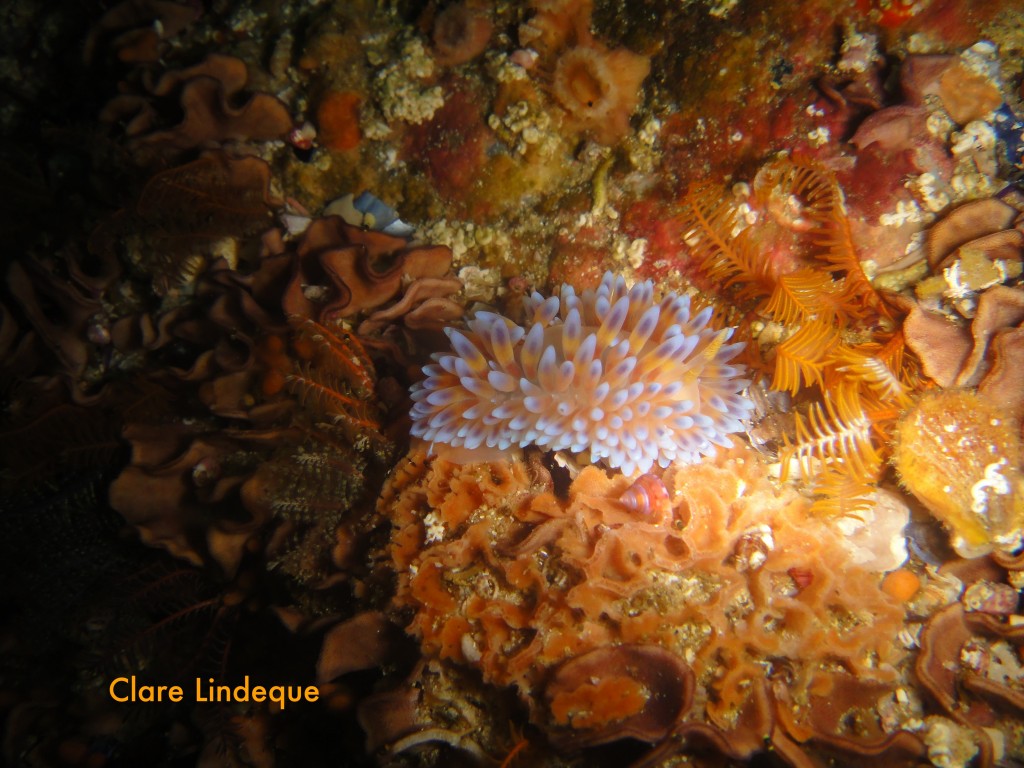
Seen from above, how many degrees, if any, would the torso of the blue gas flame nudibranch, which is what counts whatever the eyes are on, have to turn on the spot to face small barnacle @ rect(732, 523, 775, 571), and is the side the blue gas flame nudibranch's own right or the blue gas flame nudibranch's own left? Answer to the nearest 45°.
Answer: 0° — it already faces it

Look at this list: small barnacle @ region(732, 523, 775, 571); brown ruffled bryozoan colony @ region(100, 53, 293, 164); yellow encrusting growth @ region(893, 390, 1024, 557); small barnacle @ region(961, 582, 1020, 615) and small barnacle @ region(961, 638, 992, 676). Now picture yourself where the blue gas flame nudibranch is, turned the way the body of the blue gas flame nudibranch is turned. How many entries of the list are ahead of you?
4

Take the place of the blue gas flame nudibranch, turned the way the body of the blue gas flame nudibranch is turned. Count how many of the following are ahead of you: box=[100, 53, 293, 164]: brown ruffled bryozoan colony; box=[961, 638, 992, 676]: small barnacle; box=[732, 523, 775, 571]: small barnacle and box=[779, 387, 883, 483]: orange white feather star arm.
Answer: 3

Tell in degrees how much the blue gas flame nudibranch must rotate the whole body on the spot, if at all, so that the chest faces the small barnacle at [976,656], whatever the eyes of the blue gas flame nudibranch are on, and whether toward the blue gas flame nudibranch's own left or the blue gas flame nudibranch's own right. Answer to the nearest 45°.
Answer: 0° — it already faces it

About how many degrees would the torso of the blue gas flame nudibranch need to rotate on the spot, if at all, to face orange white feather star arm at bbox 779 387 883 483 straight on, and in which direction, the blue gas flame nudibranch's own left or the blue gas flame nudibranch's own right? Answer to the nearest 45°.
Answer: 0° — it already faces it

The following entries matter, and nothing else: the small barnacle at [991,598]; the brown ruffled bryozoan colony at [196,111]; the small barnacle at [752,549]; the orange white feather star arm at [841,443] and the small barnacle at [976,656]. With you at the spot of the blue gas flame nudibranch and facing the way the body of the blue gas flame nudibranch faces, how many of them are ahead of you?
4

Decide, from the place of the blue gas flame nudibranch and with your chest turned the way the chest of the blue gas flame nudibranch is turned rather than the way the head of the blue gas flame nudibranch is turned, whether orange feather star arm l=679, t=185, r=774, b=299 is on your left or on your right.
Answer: on your left

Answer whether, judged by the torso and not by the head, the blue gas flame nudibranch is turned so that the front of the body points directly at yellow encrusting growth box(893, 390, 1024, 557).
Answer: yes

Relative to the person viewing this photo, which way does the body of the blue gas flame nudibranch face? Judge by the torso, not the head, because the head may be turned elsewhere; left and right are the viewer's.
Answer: facing to the right of the viewer

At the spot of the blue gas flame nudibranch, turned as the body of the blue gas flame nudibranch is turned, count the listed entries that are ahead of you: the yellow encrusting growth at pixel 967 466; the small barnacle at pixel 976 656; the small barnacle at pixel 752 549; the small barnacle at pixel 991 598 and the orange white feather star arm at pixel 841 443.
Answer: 5

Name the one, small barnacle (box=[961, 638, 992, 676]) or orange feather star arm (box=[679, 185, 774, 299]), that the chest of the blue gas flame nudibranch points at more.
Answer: the small barnacle

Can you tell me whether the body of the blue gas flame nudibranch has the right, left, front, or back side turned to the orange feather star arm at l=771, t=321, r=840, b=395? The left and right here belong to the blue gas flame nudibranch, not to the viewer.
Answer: front
